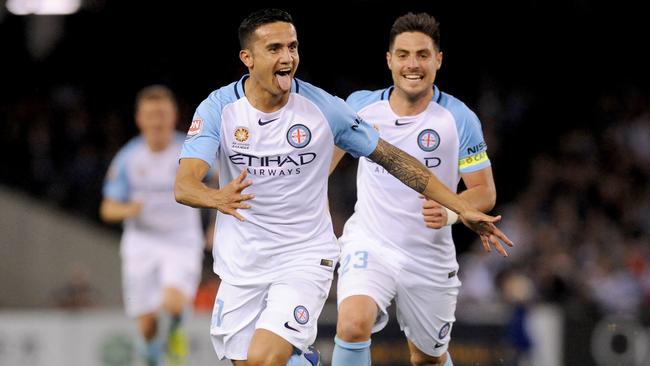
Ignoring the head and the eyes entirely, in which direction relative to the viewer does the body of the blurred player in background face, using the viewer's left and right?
facing the viewer

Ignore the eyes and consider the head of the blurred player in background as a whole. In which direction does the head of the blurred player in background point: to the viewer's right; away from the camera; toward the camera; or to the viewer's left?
toward the camera

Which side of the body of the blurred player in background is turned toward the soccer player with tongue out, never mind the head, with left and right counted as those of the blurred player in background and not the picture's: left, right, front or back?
front
